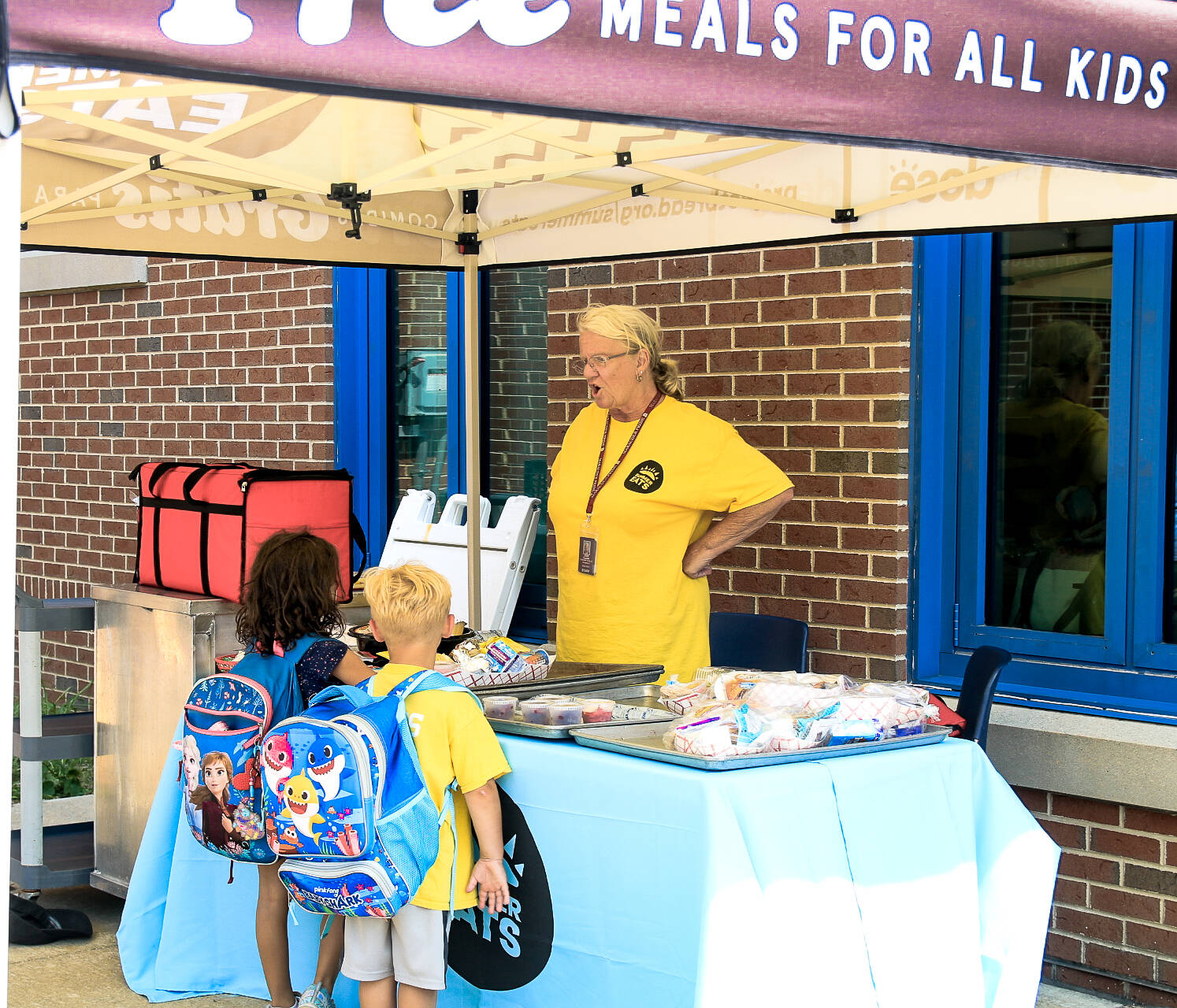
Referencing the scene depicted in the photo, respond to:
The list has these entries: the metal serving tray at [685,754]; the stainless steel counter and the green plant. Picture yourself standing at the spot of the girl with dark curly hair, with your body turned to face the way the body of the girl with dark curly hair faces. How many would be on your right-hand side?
1

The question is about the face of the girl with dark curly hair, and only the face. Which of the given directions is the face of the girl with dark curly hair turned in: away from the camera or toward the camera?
away from the camera

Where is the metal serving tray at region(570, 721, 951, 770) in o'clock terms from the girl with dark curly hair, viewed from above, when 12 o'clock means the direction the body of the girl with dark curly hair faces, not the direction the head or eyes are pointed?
The metal serving tray is roughly at 3 o'clock from the girl with dark curly hair.

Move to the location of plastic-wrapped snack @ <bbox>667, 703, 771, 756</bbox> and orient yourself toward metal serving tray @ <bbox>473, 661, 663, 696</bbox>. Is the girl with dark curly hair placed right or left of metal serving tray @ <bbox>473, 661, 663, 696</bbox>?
left

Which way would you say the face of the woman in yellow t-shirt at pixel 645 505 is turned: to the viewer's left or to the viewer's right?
to the viewer's left

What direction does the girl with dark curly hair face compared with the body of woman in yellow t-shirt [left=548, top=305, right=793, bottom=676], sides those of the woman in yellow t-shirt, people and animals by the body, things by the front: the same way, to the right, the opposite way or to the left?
the opposite way

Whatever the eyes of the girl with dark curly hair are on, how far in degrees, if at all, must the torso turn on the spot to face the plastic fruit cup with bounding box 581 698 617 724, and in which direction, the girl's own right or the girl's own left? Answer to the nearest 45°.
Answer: approximately 90° to the girl's own right

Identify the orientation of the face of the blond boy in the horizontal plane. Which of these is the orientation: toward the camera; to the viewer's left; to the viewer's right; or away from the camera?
away from the camera

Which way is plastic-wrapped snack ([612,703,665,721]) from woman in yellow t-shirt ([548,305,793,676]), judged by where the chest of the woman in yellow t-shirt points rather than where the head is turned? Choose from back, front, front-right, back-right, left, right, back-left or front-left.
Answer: front-left

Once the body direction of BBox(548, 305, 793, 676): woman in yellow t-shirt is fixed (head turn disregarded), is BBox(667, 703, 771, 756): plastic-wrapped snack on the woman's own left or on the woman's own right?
on the woman's own left

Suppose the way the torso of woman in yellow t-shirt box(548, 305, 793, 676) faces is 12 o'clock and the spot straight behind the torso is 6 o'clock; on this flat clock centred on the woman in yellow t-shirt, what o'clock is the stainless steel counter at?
The stainless steel counter is roughly at 2 o'clock from the woman in yellow t-shirt.

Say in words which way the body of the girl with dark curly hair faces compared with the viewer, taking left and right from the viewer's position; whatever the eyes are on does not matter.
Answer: facing away from the viewer and to the right of the viewer
